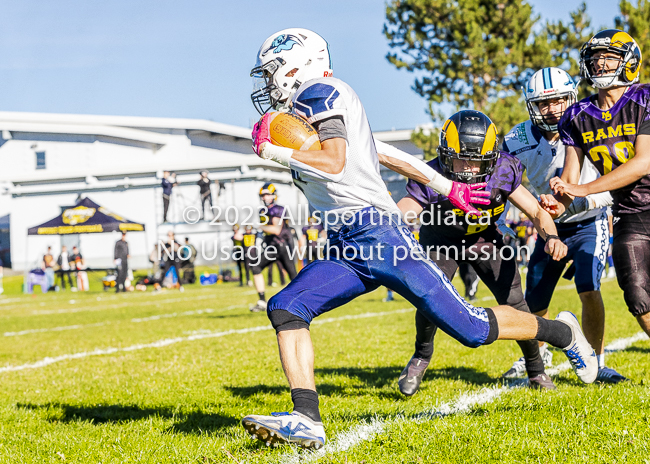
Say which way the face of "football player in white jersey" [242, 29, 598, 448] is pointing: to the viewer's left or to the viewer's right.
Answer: to the viewer's left

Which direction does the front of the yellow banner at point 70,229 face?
toward the camera

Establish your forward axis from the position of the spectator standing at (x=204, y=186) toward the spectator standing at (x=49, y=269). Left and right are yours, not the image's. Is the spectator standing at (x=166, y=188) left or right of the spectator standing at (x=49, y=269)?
right

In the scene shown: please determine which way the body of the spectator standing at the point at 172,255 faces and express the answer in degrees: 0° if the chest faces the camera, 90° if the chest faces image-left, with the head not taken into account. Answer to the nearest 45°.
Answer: approximately 0°

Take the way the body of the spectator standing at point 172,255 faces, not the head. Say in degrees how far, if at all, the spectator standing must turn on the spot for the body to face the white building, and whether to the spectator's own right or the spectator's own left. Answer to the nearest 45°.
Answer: approximately 180°

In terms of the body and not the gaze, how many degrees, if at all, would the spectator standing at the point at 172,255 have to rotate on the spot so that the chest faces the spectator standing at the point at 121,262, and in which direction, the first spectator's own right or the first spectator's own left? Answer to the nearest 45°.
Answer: approximately 90° to the first spectator's own right

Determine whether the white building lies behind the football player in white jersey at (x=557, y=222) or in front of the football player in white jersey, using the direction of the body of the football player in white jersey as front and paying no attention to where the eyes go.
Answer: behind

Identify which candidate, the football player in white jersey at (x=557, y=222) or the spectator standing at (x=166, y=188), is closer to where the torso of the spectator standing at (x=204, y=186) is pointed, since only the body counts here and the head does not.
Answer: the football player in white jersey

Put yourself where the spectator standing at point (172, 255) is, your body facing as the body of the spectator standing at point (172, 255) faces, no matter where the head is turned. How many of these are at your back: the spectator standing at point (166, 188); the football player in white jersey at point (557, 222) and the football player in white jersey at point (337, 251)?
1

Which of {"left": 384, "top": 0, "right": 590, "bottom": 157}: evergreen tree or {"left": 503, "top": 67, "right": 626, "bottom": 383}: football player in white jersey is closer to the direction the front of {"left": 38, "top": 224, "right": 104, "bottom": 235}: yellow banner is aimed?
the football player in white jersey

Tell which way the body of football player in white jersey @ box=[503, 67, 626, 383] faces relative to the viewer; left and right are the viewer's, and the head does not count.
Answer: facing the viewer

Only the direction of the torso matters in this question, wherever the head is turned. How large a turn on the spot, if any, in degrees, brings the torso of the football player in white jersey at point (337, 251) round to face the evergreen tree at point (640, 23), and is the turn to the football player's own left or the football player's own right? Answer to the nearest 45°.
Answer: approximately 90° to the football player's own right
